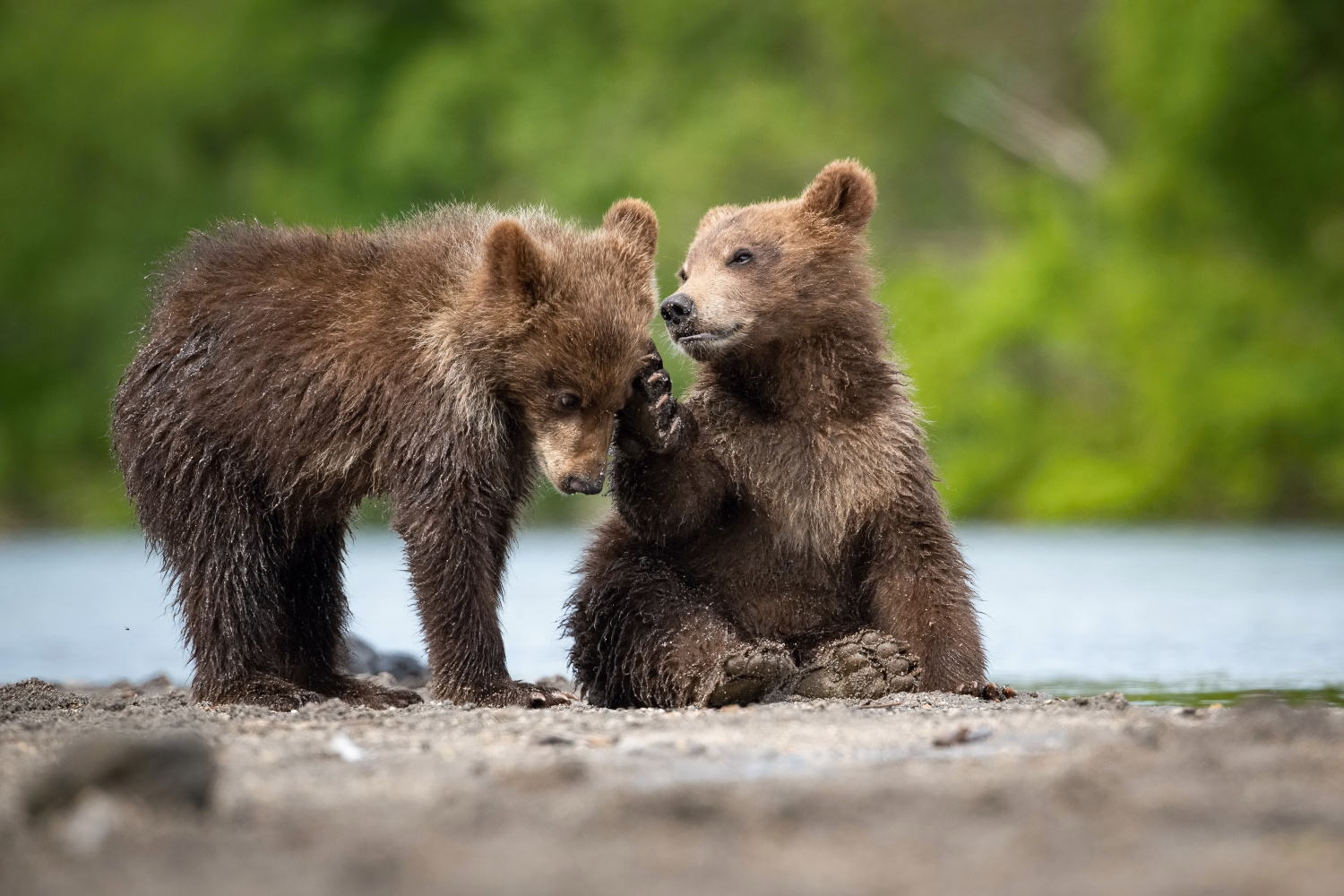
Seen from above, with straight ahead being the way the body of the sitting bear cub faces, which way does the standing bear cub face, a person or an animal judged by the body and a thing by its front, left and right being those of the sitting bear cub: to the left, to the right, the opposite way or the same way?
to the left

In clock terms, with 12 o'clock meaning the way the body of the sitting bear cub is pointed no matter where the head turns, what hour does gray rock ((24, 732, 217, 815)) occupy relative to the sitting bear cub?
The gray rock is roughly at 1 o'clock from the sitting bear cub.

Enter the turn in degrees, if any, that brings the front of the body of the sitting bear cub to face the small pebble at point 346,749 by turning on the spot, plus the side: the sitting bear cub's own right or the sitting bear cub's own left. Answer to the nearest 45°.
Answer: approximately 45° to the sitting bear cub's own right

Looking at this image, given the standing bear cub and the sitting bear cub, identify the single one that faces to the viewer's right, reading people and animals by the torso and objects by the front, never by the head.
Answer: the standing bear cub

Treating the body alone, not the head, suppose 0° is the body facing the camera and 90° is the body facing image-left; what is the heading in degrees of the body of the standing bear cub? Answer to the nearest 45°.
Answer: approximately 270°

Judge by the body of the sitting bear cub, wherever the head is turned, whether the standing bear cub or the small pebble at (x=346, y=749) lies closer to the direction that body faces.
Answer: the small pebble

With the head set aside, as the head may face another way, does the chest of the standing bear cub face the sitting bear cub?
yes

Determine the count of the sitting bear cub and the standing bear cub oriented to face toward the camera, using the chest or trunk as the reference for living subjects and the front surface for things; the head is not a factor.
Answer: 1

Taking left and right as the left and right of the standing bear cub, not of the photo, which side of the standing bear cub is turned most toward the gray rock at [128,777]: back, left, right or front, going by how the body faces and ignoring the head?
right

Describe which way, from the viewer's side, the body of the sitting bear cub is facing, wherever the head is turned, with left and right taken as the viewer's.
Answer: facing the viewer
